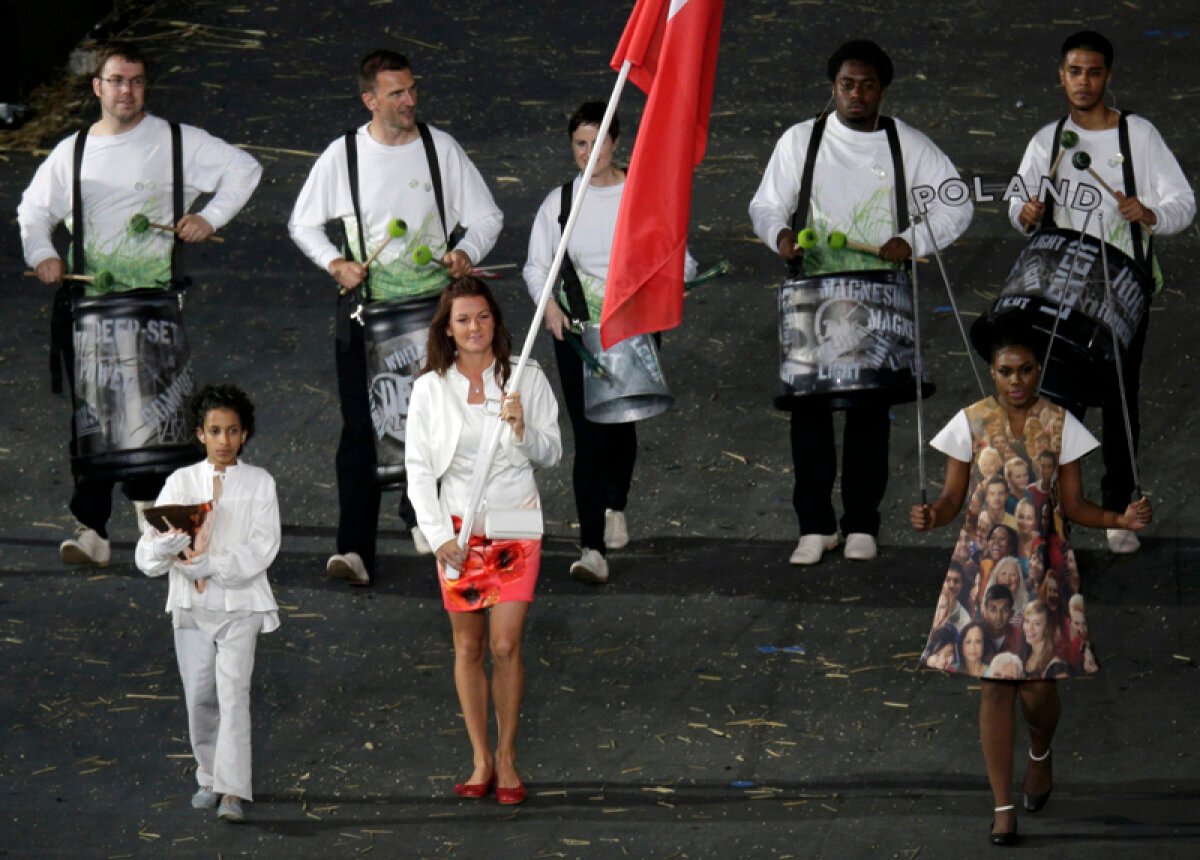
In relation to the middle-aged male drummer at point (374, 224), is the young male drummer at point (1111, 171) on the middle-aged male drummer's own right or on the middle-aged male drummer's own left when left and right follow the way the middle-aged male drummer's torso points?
on the middle-aged male drummer's own left

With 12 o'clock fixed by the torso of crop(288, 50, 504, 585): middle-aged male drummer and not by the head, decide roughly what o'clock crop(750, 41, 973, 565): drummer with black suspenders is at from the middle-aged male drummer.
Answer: The drummer with black suspenders is roughly at 9 o'clock from the middle-aged male drummer.

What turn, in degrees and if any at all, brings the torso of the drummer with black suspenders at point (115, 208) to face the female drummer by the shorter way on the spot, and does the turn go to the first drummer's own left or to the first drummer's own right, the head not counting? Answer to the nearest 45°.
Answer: approximately 90° to the first drummer's own left

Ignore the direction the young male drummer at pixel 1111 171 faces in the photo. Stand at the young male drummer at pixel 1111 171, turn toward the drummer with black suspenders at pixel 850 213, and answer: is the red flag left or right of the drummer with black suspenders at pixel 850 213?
left
